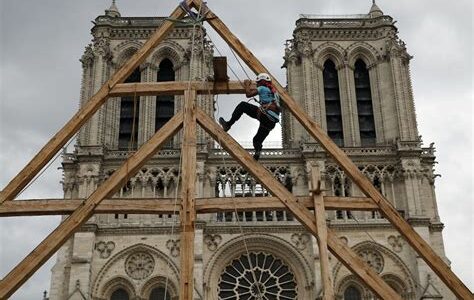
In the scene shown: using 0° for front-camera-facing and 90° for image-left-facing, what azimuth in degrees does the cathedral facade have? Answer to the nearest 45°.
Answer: approximately 0°

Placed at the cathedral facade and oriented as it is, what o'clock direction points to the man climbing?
The man climbing is roughly at 12 o'clock from the cathedral facade.
